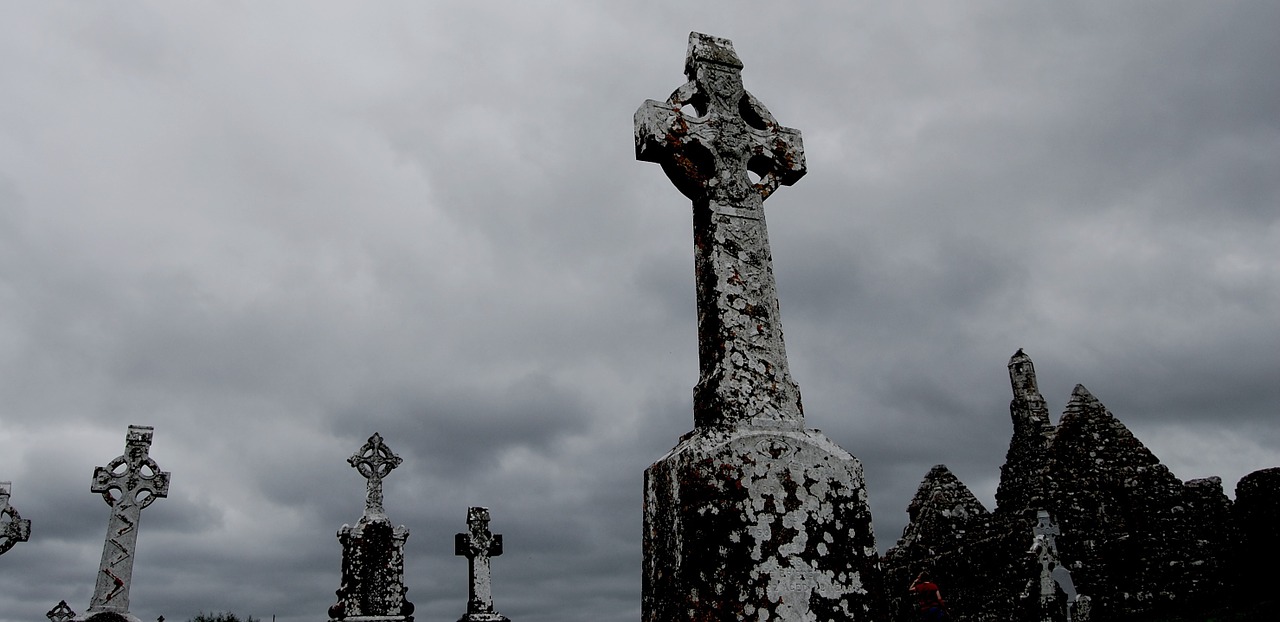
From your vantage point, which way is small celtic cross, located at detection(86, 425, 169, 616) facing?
toward the camera

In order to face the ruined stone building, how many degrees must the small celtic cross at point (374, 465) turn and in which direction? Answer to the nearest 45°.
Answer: approximately 90° to its left

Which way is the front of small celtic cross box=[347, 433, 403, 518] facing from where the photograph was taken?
facing the viewer

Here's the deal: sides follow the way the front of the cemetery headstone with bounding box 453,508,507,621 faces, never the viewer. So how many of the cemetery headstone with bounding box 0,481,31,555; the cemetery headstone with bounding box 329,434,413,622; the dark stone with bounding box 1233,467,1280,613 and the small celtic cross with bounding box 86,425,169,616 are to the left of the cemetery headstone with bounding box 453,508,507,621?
1

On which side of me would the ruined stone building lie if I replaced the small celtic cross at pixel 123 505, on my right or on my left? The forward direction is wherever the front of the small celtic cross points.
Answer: on my left

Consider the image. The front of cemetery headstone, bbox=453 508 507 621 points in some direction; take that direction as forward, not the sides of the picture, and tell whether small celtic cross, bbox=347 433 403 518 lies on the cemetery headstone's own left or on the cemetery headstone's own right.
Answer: on the cemetery headstone's own right

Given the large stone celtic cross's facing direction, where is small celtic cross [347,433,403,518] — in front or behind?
behind

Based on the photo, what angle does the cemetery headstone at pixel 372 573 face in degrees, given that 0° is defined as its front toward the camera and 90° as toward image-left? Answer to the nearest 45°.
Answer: approximately 0°

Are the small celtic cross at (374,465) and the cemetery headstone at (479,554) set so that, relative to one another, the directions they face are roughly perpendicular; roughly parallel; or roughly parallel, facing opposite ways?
roughly parallel

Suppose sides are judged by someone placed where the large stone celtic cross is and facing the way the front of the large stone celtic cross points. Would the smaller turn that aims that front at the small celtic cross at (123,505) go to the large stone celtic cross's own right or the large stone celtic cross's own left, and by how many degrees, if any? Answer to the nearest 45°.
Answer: approximately 180°

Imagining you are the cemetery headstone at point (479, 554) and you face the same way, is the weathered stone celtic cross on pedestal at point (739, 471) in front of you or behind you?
in front

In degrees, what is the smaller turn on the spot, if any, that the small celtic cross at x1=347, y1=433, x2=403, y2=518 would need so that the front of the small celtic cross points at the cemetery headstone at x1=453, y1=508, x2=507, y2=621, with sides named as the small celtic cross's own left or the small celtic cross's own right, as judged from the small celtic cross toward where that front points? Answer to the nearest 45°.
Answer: approximately 135° to the small celtic cross's own left

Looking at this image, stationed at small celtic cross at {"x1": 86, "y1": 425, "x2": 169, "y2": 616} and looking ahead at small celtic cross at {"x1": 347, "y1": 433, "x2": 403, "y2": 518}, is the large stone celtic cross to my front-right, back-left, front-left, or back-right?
back-right

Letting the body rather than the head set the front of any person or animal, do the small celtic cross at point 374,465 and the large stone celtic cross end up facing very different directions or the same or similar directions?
same or similar directions

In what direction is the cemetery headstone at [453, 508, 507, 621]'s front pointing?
toward the camera
